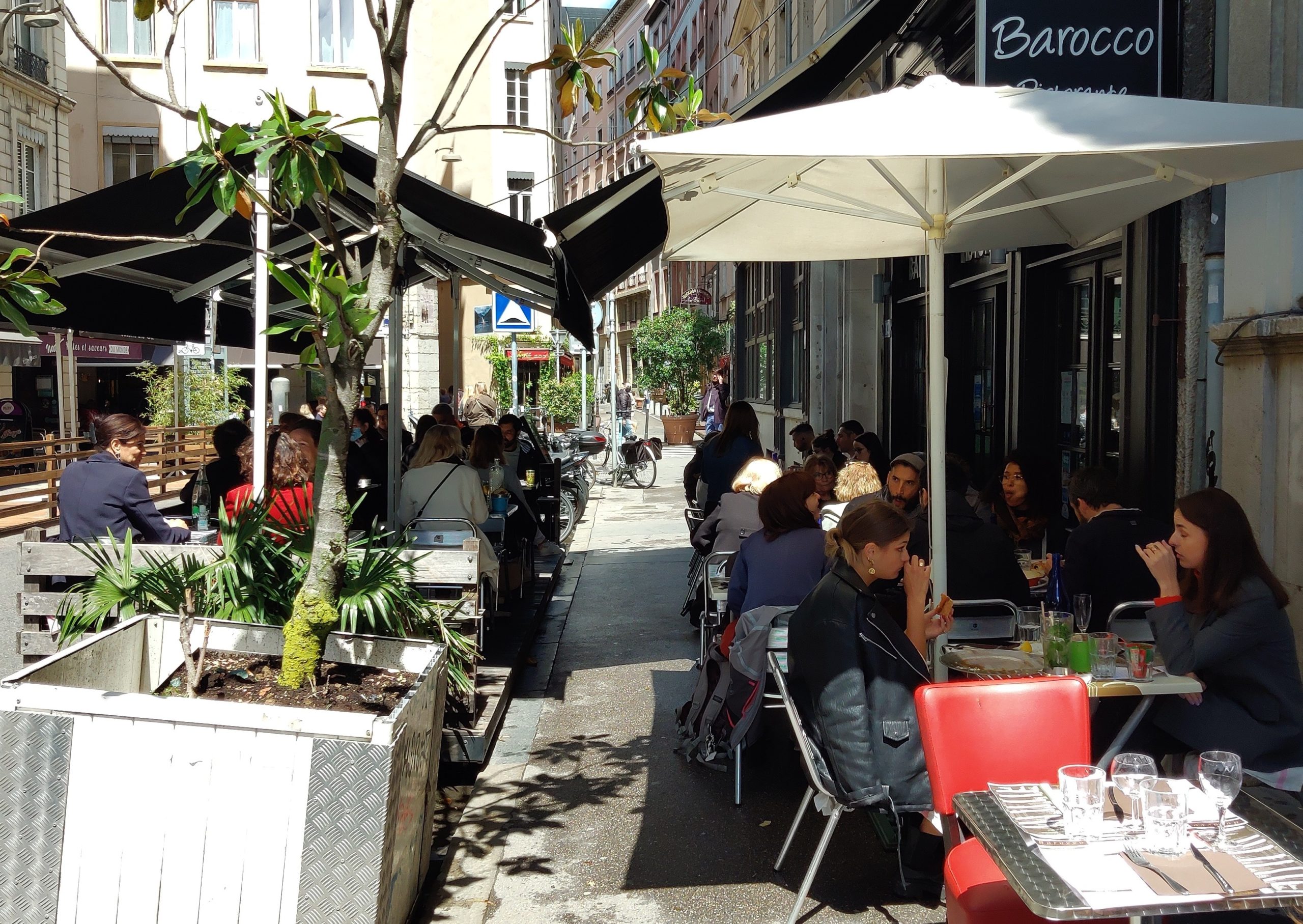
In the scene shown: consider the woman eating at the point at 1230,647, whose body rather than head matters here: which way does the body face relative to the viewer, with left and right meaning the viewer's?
facing to the left of the viewer

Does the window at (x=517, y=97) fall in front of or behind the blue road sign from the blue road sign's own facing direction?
behind

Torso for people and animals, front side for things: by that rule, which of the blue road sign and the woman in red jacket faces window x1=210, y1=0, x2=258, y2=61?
the woman in red jacket

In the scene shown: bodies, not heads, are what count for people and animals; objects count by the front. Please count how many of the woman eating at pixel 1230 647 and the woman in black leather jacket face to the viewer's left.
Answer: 1

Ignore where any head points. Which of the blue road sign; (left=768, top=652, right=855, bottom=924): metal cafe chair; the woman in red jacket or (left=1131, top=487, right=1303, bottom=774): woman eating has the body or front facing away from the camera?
the woman in red jacket

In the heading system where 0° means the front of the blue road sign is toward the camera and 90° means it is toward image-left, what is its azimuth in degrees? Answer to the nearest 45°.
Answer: approximately 0°

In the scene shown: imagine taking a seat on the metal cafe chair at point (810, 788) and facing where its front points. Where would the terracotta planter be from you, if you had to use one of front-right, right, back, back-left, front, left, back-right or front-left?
left

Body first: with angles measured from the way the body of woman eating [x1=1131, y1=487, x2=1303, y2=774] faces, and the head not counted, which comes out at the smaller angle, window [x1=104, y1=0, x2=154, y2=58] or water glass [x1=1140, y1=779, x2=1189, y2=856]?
the window

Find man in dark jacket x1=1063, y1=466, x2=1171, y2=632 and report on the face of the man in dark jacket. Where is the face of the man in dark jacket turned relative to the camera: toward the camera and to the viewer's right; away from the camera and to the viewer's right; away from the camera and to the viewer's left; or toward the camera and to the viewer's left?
away from the camera and to the viewer's left

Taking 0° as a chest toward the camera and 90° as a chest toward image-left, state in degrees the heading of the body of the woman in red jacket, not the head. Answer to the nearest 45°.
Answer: approximately 180°

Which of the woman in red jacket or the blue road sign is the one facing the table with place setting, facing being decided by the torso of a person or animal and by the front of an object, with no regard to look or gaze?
the blue road sign

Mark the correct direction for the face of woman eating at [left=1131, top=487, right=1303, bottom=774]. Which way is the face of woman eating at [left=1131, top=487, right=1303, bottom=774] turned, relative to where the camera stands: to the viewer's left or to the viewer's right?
to the viewer's left

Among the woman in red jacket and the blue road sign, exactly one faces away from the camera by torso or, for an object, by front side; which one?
the woman in red jacket
